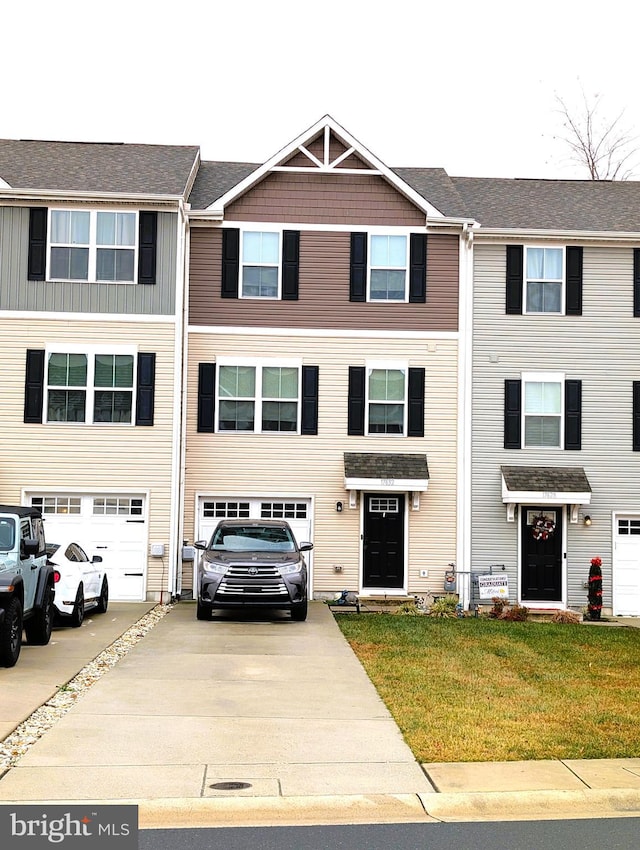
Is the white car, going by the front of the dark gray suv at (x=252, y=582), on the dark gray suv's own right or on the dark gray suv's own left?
on the dark gray suv's own right

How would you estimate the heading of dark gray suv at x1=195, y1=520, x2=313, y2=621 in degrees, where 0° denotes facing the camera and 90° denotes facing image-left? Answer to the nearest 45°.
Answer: approximately 0°

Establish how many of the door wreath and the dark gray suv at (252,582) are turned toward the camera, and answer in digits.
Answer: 2

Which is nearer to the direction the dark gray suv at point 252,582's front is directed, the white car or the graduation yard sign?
the white car

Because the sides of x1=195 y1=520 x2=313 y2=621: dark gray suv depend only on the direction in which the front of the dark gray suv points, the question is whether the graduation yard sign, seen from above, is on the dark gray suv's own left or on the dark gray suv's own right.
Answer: on the dark gray suv's own left

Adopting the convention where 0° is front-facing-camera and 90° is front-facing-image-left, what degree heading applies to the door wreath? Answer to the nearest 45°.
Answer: approximately 0°

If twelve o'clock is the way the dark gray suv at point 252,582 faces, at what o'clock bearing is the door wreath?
The door wreath is roughly at 8 o'clock from the dark gray suv.
